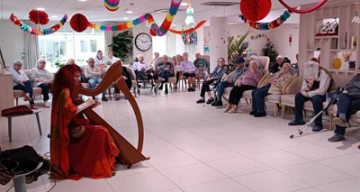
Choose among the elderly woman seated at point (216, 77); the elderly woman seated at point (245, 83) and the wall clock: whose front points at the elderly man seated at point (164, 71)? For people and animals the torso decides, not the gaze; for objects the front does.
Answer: the wall clock

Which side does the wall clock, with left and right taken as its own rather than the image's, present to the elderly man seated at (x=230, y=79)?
front

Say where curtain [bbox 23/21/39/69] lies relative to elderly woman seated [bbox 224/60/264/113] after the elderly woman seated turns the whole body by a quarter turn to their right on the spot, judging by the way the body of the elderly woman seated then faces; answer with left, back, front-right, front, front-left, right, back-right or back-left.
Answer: front

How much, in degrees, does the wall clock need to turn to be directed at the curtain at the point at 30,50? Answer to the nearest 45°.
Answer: approximately 90° to its right

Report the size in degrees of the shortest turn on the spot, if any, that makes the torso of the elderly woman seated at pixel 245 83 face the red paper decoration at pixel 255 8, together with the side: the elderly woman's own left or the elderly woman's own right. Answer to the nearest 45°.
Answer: approximately 45° to the elderly woman's own left

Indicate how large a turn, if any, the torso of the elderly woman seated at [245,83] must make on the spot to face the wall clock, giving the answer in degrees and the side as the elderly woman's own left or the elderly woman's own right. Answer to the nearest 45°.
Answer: approximately 90° to the elderly woman's own right

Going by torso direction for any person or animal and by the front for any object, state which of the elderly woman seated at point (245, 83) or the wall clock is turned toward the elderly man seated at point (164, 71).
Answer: the wall clock

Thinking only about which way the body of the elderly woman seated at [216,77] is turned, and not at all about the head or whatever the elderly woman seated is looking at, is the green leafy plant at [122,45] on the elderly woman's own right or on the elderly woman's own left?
on the elderly woman's own right

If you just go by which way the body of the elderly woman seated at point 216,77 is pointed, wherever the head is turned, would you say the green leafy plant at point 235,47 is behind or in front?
behind

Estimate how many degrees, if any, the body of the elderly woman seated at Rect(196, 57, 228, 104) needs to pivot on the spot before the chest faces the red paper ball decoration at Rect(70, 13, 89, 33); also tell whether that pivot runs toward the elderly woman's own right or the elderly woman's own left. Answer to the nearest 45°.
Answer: approximately 45° to the elderly woman's own right

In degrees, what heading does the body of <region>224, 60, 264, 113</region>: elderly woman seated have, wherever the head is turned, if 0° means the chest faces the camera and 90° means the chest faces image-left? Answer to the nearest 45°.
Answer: approximately 45°

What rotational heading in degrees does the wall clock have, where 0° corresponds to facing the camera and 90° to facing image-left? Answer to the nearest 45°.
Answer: approximately 0°

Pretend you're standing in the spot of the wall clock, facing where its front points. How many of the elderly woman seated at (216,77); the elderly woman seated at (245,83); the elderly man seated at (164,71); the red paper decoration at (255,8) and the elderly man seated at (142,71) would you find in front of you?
5

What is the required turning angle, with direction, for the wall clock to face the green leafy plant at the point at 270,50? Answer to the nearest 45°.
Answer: approximately 90° to its left

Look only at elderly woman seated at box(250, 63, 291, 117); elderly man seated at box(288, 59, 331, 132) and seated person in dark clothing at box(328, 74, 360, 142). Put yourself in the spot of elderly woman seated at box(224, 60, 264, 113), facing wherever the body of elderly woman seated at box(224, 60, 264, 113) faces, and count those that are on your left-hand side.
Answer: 3
